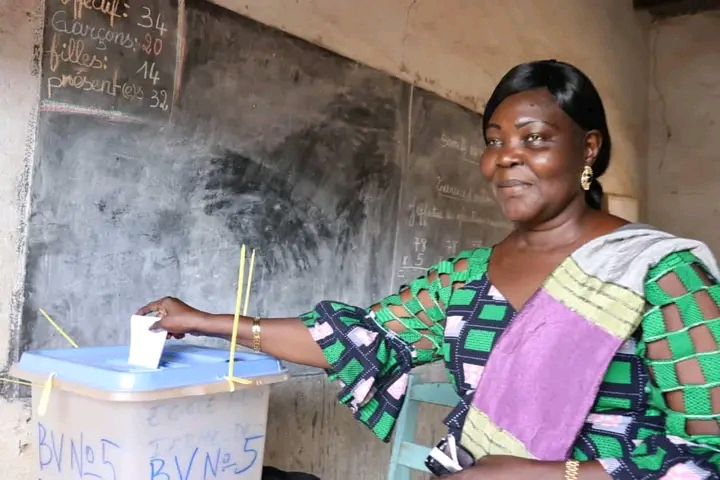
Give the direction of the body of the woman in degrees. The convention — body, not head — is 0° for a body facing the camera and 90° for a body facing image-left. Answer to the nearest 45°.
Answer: approximately 45°

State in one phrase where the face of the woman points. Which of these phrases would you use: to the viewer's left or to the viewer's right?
to the viewer's left
